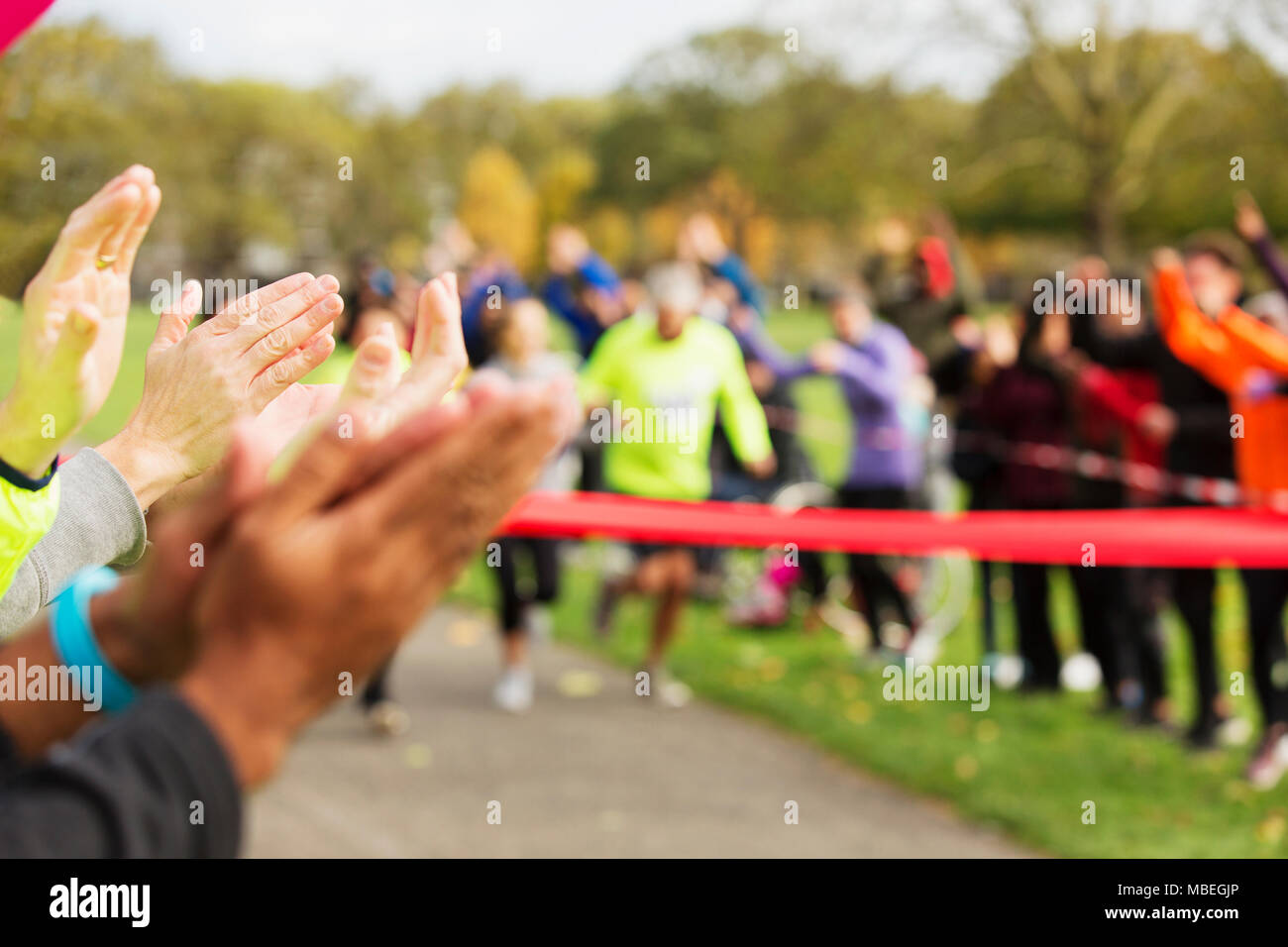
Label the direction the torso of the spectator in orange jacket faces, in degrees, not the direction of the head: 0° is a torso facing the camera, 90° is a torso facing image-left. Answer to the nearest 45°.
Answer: approximately 45°

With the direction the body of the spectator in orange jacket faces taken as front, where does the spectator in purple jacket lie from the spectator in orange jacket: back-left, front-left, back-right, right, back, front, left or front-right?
right

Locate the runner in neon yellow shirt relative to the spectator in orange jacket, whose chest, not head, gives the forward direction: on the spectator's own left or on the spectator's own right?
on the spectator's own right

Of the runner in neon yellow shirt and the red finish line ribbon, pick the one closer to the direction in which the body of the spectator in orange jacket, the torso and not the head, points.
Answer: the red finish line ribbon

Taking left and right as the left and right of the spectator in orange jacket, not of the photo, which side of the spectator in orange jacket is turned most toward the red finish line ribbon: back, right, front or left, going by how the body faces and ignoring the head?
front

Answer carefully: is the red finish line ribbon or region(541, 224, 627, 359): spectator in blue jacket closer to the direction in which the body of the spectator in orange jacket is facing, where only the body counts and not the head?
the red finish line ribbon

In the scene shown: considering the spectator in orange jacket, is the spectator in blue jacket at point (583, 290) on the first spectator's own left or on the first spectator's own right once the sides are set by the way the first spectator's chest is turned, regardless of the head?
on the first spectator's own right
